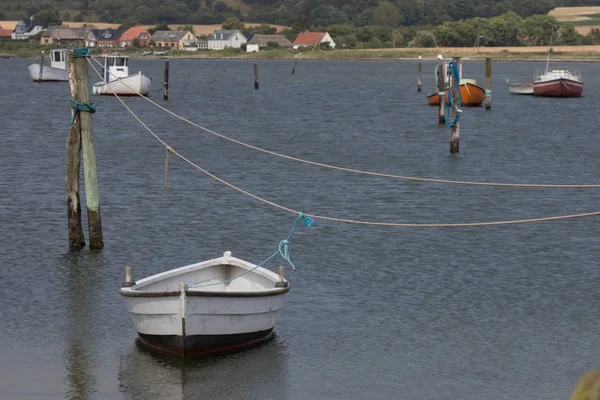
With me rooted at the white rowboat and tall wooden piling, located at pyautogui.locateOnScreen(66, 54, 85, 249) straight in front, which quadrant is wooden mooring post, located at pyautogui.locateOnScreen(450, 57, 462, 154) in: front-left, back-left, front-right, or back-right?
front-right

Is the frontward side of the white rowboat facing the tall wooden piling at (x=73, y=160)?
no

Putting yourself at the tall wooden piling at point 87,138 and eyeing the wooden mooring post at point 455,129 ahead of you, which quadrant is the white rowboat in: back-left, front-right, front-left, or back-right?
back-right

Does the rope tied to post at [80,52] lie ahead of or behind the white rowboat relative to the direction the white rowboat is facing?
behind
